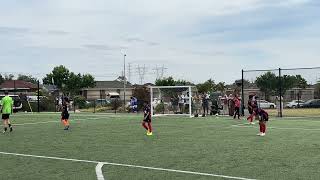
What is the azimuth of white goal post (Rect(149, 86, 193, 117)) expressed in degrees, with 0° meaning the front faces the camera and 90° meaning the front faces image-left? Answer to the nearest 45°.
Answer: approximately 0°

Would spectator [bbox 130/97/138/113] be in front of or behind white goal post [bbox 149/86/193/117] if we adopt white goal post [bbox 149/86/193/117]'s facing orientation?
behind

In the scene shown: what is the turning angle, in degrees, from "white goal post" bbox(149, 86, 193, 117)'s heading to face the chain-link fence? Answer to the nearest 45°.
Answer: approximately 90° to its left

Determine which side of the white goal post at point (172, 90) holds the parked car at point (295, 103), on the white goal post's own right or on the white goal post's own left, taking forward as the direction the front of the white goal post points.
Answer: on the white goal post's own left

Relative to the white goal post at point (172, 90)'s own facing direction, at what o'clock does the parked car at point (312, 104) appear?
The parked car is roughly at 8 o'clock from the white goal post.

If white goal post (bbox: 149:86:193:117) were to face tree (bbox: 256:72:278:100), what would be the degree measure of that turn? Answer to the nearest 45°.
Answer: approximately 90° to its left

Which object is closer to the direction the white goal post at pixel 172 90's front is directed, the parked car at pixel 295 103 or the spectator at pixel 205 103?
the spectator
